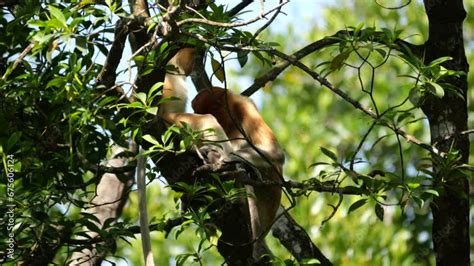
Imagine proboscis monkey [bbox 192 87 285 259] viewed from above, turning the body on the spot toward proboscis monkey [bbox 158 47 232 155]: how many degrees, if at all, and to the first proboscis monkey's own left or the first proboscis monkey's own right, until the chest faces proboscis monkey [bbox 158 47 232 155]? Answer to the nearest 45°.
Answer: approximately 45° to the first proboscis monkey's own left

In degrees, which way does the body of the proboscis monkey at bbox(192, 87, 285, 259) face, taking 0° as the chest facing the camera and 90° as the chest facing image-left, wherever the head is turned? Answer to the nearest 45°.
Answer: approximately 90°

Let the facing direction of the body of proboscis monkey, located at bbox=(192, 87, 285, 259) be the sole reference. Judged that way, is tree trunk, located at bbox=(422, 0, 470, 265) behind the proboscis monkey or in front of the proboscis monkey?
behind

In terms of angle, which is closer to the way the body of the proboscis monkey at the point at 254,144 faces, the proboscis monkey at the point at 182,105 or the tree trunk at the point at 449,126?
the proboscis monkey
